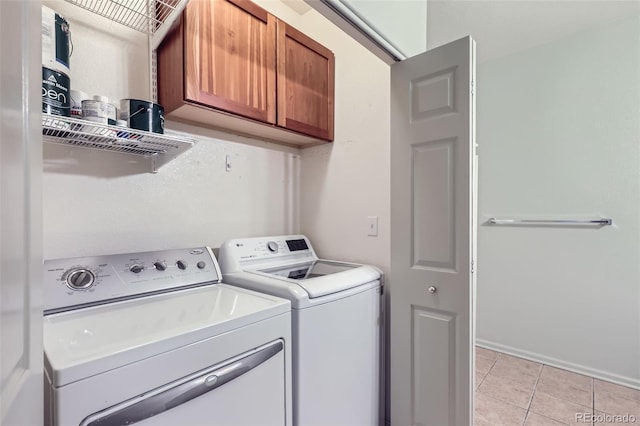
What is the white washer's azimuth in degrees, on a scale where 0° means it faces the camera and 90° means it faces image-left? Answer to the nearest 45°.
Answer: approximately 315°

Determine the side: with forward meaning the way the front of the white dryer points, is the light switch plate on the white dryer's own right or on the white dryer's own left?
on the white dryer's own left

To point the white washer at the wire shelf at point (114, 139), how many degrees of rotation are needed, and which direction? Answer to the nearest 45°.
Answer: approximately 135° to its right

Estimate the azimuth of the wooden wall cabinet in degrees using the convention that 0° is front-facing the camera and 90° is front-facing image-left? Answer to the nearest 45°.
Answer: approximately 315°

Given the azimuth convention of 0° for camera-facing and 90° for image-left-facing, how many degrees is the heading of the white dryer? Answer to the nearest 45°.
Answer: approximately 315°

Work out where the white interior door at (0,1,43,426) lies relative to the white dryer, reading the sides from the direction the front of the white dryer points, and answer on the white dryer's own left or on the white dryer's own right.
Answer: on the white dryer's own right
